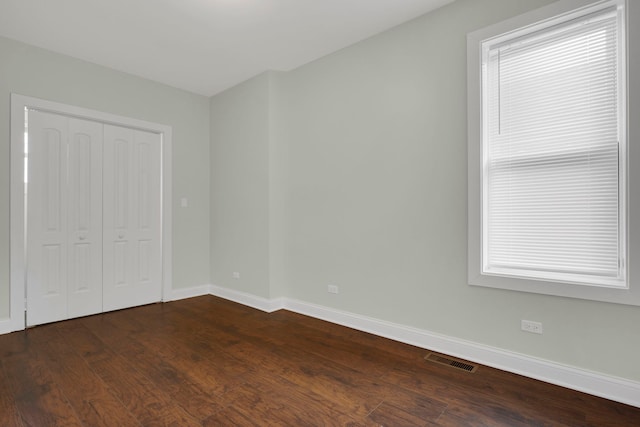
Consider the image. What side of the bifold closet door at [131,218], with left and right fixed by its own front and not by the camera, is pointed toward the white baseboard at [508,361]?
front

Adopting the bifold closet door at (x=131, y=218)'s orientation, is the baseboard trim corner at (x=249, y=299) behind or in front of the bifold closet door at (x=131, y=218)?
in front

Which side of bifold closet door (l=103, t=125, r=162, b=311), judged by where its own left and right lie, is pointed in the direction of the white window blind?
front

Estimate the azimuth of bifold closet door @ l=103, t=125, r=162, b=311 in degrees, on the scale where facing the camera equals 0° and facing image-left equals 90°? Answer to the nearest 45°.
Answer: approximately 315°
